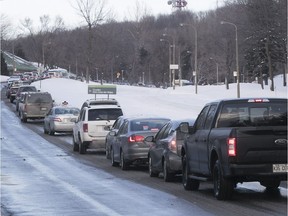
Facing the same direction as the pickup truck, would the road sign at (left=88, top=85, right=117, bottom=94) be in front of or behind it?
in front

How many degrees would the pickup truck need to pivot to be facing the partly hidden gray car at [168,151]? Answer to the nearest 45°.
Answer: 0° — it already faces it

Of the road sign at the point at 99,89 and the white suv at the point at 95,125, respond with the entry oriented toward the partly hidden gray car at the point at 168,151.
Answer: the road sign

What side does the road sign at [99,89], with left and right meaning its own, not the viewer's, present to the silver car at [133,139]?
front

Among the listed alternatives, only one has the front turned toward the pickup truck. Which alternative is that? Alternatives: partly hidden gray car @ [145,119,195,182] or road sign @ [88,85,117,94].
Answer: the road sign

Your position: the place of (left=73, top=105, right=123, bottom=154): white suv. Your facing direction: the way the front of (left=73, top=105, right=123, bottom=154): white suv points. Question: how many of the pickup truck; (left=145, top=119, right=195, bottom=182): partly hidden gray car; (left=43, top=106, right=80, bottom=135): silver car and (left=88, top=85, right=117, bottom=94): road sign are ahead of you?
2

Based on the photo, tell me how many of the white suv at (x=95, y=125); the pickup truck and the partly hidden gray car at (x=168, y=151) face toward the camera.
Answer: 0

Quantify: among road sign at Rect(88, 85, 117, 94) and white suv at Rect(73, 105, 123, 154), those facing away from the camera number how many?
1

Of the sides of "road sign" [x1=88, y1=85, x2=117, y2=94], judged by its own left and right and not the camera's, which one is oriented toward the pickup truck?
front

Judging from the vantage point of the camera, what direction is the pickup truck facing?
facing away from the viewer and to the left of the viewer

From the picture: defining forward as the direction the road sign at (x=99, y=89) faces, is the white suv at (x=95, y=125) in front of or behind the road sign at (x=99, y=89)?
in front

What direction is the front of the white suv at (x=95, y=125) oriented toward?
away from the camera

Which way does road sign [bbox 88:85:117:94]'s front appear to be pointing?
toward the camera

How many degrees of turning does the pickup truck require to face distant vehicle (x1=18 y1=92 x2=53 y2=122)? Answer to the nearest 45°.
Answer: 0° — it already faces it

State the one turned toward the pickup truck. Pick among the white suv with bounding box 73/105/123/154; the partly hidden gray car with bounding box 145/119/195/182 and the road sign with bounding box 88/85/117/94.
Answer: the road sign

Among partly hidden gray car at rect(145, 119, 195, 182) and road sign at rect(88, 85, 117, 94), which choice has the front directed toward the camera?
the road sign
